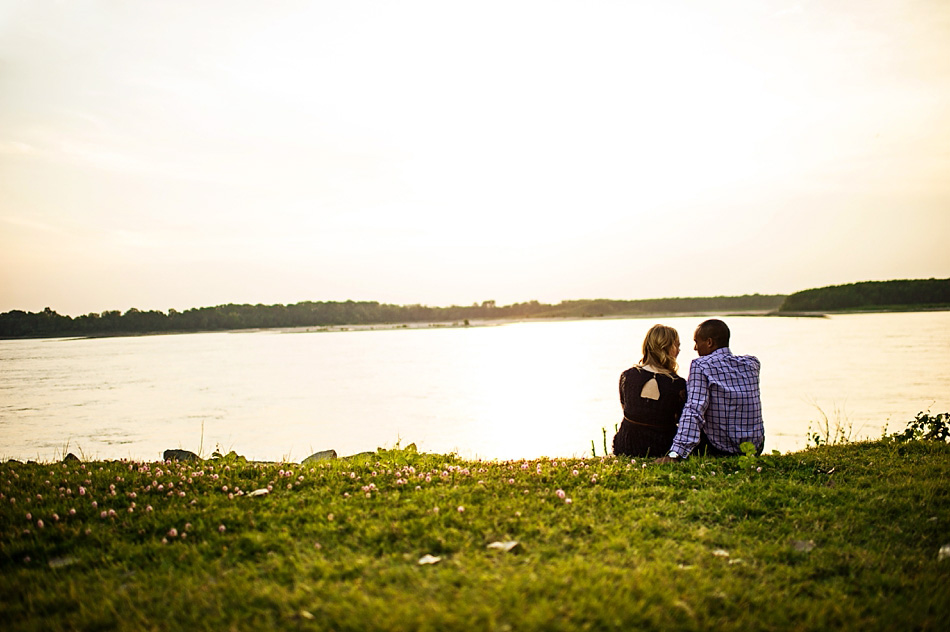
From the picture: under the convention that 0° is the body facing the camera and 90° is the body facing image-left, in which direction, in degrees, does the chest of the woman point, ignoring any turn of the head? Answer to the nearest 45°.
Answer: approximately 180°

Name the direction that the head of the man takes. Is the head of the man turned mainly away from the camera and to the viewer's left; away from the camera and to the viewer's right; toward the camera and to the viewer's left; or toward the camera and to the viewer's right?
away from the camera and to the viewer's left

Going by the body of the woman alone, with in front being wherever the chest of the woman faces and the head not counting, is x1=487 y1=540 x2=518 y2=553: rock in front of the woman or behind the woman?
behind

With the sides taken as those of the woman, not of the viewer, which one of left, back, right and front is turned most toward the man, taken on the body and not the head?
right
